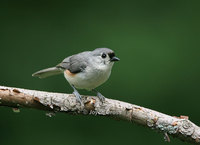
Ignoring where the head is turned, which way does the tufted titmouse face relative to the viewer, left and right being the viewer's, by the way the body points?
facing the viewer and to the right of the viewer
